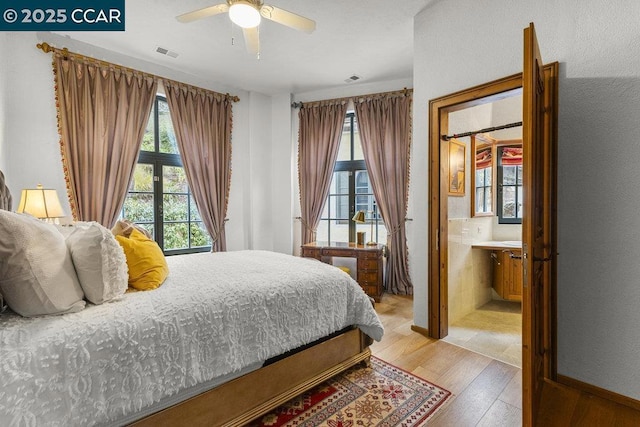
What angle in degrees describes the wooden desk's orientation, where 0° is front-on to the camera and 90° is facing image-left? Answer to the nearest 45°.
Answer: approximately 45°

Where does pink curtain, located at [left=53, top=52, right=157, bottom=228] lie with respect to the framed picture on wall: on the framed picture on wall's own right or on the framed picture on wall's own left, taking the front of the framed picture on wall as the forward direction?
on the framed picture on wall's own right

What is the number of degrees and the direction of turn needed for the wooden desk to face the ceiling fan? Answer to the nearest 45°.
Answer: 0° — it already faces it

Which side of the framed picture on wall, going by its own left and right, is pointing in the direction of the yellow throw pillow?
right

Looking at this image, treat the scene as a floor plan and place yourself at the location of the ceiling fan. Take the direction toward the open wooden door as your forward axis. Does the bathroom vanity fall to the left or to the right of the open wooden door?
left

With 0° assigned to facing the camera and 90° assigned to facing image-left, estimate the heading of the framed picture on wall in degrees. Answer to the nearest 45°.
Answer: approximately 315°

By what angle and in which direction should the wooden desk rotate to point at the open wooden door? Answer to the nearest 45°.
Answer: approximately 45° to its left

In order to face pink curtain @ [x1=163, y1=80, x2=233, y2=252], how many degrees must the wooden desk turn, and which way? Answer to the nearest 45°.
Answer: approximately 45° to its right
